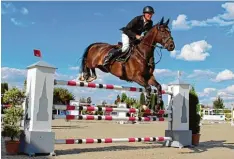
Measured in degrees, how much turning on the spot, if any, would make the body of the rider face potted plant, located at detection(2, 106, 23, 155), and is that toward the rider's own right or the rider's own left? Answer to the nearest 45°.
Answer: approximately 90° to the rider's own right

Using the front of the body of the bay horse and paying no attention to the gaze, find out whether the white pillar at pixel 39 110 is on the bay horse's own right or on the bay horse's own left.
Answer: on the bay horse's own right

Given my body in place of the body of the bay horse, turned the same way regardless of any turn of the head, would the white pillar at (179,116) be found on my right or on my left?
on my left

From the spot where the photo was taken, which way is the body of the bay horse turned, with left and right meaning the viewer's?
facing the viewer and to the right of the viewer

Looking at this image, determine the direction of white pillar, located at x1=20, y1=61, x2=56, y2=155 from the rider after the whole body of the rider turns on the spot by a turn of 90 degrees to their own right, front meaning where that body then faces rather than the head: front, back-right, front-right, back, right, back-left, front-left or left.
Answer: front

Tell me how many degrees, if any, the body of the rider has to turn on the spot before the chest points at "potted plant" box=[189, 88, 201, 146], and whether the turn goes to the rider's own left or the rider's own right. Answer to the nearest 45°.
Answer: approximately 90° to the rider's own left
